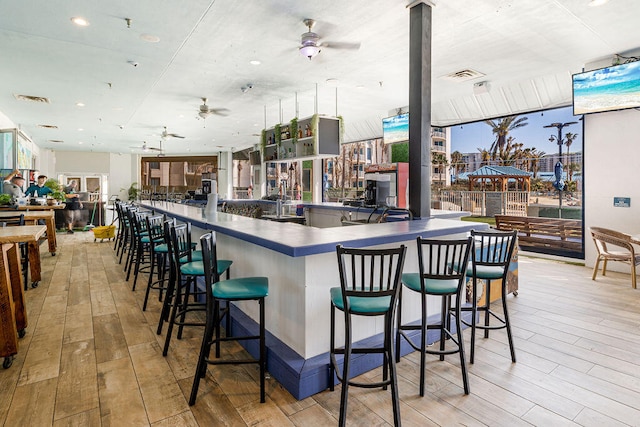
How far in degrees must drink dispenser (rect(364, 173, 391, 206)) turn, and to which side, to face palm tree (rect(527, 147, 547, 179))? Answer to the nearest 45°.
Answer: approximately 180°

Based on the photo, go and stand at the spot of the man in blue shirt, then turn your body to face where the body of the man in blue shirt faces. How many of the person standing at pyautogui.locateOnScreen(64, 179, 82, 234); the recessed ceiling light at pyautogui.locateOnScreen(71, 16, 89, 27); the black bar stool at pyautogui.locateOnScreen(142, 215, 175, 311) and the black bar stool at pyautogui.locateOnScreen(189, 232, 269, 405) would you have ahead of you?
3

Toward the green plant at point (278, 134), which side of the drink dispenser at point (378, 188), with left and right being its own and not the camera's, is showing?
right

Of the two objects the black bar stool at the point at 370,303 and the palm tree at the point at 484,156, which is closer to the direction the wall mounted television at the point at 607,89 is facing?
the black bar stool
